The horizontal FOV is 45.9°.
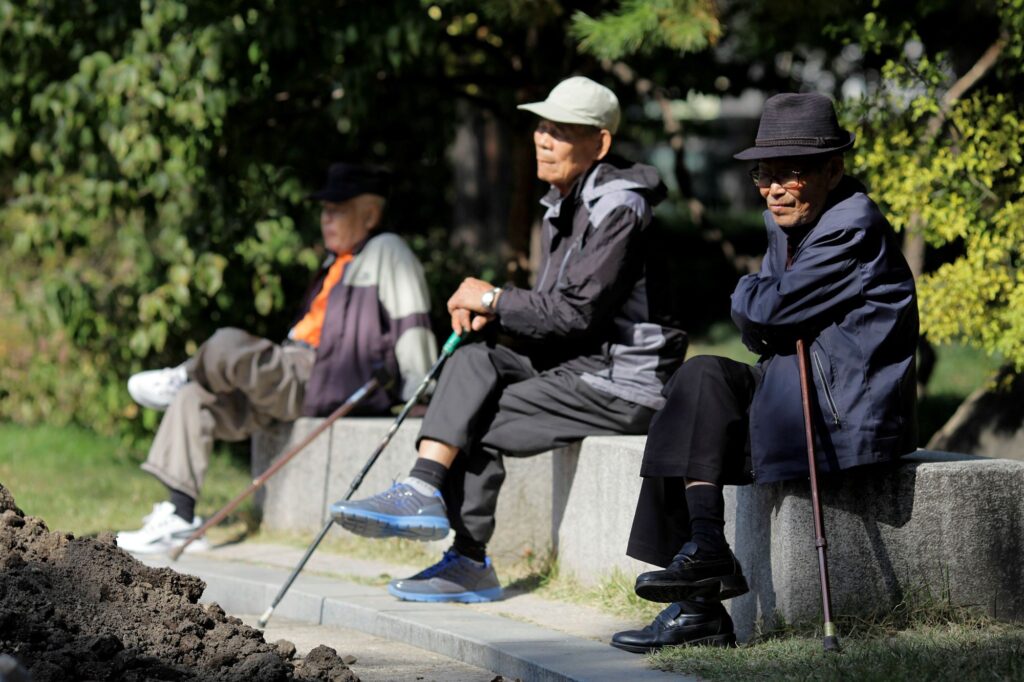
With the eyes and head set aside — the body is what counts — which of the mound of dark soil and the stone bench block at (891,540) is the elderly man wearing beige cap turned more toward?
the mound of dark soil

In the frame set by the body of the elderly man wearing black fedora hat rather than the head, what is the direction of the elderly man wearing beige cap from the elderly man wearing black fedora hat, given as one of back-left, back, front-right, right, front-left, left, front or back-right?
right

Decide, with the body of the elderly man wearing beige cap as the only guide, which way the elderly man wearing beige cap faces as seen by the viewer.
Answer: to the viewer's left

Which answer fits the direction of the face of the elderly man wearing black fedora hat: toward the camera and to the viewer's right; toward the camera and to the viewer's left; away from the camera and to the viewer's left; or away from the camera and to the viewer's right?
toward the camera and to the viewer's left

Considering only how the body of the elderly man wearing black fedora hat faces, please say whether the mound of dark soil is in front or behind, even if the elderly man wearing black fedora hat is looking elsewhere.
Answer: in front

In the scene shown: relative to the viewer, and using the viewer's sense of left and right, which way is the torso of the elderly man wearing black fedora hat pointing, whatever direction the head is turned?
facing the viewer and to the left of the viewer

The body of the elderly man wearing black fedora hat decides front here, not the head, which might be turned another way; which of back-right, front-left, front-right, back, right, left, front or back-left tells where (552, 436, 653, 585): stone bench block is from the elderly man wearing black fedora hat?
right

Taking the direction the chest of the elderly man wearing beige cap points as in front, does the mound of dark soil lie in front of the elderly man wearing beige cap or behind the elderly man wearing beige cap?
in front

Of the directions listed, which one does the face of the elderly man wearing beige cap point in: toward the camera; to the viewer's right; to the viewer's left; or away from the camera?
to the viewer's left

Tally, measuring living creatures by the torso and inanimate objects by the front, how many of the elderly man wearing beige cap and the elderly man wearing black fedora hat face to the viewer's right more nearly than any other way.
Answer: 0
